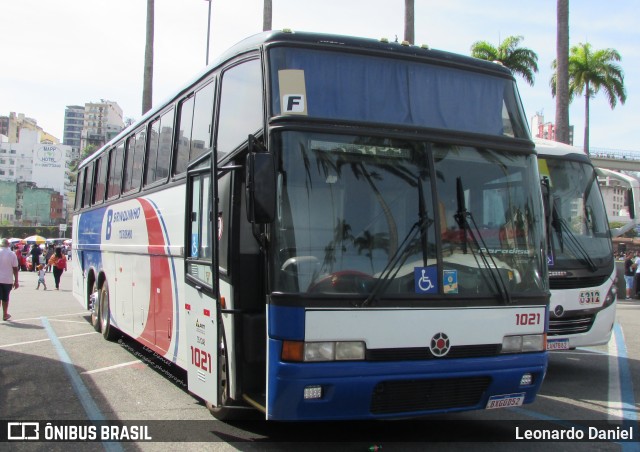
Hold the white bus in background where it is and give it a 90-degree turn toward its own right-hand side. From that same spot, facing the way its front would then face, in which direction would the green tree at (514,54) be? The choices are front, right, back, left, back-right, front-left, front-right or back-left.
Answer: back-right

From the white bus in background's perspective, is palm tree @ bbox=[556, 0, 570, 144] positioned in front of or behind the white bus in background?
behind

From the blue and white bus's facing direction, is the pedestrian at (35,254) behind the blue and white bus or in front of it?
behind

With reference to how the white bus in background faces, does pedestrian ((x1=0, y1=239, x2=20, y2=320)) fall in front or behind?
behind

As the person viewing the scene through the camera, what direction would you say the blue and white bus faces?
facing the viewer and to the right of the viewer

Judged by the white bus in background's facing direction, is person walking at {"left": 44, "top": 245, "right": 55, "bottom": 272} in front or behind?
behind

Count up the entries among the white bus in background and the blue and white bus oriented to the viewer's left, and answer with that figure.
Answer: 0

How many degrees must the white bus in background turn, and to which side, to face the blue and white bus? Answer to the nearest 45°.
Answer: approximately 45° to its right

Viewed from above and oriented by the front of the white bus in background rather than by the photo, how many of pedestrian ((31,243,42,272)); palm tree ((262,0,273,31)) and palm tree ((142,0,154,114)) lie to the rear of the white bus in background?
3

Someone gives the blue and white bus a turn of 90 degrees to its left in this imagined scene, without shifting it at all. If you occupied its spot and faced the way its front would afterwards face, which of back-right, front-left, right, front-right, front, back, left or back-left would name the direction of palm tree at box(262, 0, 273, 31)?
front-left
